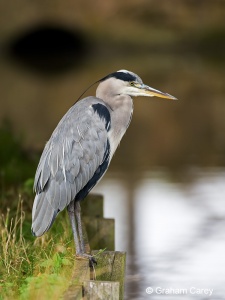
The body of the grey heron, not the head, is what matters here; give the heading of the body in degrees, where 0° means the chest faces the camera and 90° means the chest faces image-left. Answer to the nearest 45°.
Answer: approximately 270°
